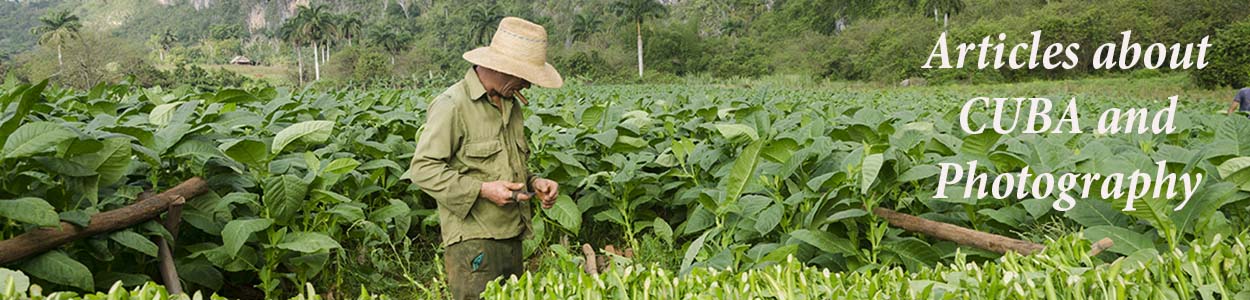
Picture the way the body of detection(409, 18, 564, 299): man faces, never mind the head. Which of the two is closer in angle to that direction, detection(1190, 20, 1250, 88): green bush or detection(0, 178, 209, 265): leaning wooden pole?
the green bush

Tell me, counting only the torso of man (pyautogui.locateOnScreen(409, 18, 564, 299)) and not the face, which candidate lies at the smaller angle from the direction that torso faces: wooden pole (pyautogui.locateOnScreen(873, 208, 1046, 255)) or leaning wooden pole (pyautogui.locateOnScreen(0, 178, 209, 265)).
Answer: the wooden pole (pyautogui.locateOnScreen(873, 208, 1046, 255))

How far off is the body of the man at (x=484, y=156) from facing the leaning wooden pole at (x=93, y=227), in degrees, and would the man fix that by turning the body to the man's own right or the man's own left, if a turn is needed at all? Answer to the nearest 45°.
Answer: approximately 135° to the man's own right

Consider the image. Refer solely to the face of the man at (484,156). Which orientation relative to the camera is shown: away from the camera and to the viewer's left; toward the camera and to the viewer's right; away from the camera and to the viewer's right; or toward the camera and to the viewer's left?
toward the camera and to the viewer's right

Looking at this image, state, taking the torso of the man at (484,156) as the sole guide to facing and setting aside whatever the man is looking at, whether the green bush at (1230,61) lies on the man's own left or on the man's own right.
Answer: on the man's own left

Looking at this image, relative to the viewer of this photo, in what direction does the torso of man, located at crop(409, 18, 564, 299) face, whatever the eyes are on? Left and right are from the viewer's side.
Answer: facing the viewer and to the right of the viewer

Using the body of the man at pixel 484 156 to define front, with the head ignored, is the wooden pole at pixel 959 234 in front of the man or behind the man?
in front

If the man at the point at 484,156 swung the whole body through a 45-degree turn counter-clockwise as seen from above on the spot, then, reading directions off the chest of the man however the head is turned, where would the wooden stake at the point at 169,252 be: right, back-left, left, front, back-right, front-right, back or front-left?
back
